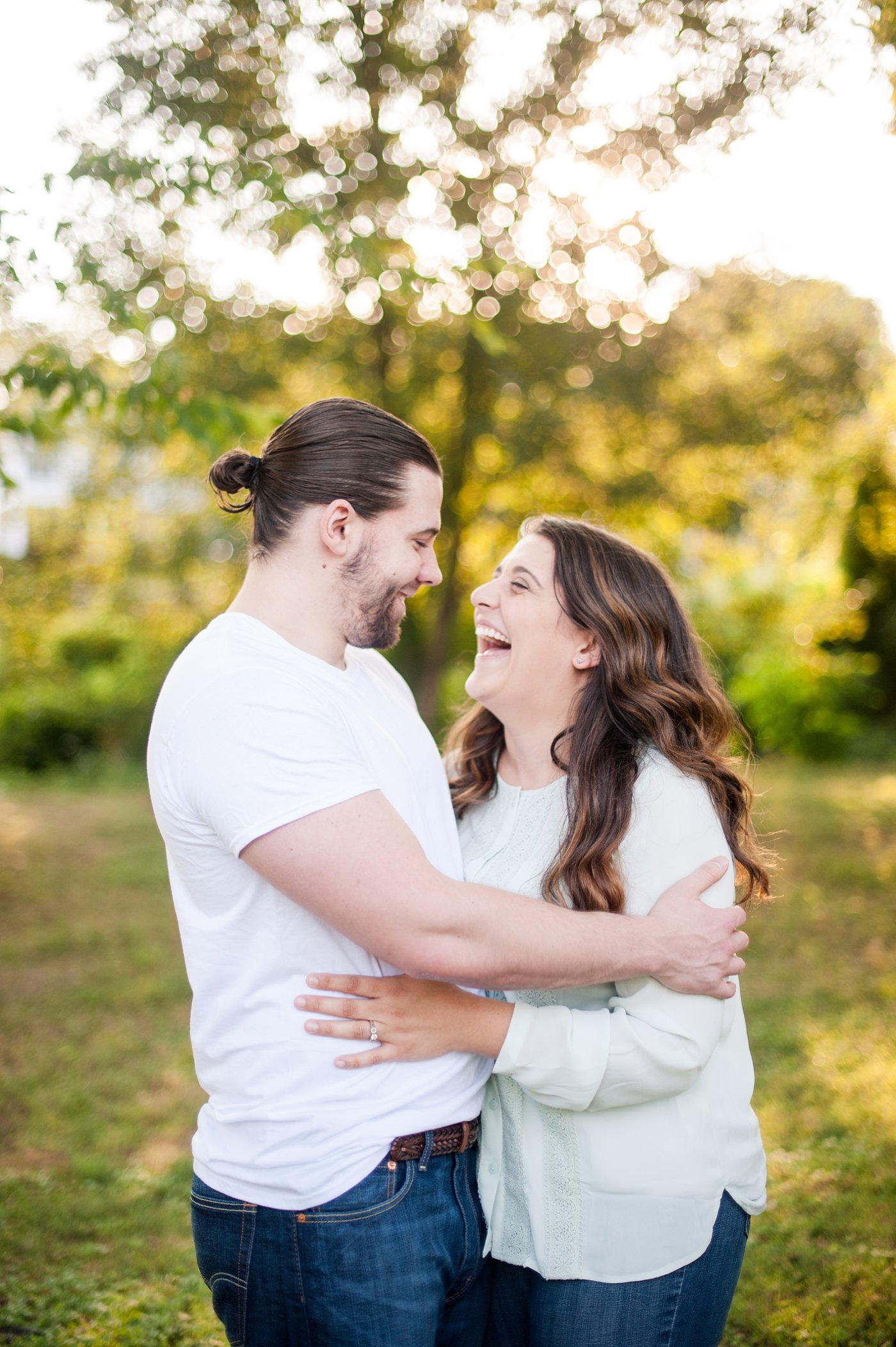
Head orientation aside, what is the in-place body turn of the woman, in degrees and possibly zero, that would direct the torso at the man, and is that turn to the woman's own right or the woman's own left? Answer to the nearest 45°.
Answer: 0° — they already face them

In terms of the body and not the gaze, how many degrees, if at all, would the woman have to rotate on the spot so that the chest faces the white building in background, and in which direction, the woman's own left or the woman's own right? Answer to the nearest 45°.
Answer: approximately 90° to the woman's own right

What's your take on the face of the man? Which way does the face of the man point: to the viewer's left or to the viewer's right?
to the viewer's right

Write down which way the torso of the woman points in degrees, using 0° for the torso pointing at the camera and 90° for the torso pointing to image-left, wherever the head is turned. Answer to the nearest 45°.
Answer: approximately 45°

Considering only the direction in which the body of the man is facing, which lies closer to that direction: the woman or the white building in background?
the woman

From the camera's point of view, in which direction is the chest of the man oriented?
to the viewer's right

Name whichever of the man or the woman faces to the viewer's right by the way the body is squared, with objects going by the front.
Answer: the man

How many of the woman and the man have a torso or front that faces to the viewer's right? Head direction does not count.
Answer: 1
